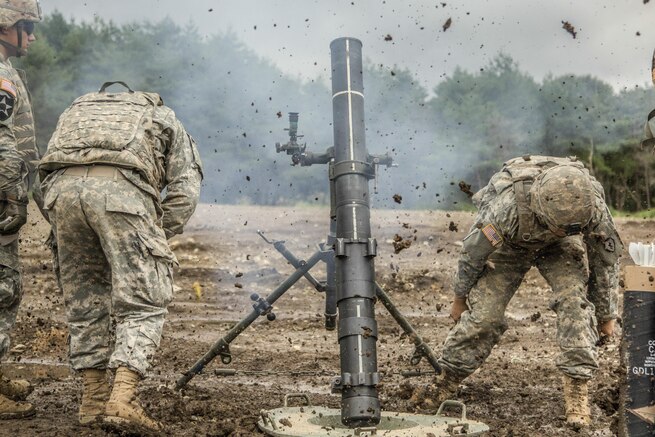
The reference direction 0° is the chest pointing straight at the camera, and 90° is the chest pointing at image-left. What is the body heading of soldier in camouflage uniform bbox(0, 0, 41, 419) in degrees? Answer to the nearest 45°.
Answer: approximately 270°

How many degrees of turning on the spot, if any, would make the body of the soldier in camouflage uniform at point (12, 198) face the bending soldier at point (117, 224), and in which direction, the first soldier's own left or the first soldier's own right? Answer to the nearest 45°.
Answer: approximately 45° to the first soldier's own right

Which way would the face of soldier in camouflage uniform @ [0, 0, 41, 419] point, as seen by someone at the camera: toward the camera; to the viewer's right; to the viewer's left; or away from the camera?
to the viewer's right

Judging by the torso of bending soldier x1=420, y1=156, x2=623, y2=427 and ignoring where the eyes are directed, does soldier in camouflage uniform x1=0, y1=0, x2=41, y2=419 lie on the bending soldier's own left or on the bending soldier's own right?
on the bending soldier's own right
